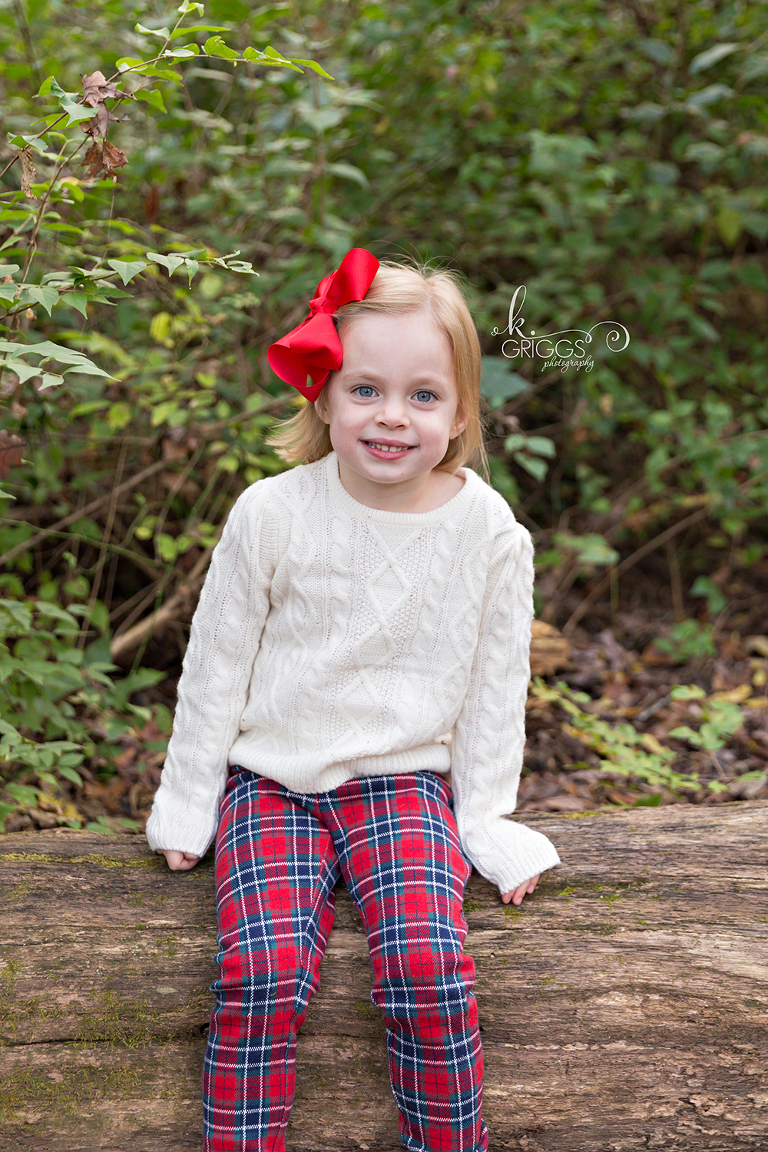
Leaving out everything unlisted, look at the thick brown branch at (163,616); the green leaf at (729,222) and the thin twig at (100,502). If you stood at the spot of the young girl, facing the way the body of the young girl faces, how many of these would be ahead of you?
0

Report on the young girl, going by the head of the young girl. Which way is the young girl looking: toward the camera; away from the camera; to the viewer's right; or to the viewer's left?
toward the camera

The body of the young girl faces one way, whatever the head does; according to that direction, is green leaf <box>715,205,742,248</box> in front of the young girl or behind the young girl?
behind

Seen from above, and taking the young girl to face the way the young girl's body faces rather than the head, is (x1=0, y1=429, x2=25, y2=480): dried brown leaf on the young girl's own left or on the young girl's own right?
on the young girl's own right

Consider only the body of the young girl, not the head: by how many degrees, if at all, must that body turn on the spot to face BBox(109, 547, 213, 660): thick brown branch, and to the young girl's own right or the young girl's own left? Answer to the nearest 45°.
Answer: approximately 135° to the young girl's own right

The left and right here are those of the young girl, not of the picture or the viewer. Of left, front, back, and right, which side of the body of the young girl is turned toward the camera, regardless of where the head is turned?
front
